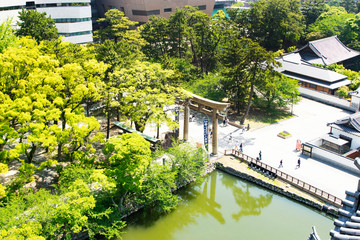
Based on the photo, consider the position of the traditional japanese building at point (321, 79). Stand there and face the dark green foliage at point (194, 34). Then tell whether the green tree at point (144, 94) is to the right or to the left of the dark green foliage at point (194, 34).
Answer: left

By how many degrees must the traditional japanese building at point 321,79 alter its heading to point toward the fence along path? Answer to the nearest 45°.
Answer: approximately 45° to its left

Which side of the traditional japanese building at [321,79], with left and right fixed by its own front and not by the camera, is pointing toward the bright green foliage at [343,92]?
left

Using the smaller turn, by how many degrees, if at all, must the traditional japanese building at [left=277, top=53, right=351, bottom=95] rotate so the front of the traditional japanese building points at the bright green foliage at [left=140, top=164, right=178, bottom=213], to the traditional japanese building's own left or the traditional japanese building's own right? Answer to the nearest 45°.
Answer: approximately 45° to the traditional japanese building's own left

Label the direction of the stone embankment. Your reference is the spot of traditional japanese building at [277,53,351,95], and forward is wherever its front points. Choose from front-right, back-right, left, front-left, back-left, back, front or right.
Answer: front-left

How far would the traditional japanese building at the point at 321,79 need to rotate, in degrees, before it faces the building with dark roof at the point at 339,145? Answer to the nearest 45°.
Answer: approximately 45° to its left

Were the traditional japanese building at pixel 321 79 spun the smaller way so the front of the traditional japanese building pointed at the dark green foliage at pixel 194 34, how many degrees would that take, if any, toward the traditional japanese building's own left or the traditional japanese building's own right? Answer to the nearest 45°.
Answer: approximately 45° to the traditional japanese building's own right

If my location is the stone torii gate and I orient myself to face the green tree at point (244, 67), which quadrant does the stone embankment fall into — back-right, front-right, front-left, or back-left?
back-right

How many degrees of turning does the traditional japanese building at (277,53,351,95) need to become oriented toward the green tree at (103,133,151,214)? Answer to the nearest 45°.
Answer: approximately 45° to its left

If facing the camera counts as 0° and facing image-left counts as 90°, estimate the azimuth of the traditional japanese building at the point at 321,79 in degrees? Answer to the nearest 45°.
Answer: approximately 45°
